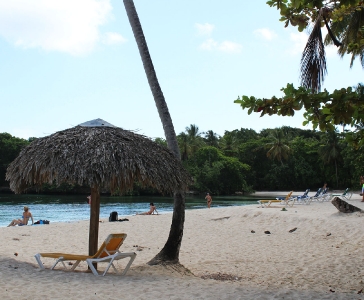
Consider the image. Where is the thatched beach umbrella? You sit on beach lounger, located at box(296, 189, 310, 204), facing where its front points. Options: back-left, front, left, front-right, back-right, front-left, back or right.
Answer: left

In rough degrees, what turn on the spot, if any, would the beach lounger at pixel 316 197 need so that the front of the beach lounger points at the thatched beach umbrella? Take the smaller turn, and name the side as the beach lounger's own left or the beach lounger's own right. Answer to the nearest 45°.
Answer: approximately 90° to the beach lounger's own left

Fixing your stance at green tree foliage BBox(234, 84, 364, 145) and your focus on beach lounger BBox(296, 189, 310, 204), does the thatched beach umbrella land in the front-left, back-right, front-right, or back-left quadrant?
front-left

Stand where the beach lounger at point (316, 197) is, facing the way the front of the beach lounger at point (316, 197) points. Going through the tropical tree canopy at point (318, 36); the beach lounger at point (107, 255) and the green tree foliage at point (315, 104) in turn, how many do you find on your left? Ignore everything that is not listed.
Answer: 3

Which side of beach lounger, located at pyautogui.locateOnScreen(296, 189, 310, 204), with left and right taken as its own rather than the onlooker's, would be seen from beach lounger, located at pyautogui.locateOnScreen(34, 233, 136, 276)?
left

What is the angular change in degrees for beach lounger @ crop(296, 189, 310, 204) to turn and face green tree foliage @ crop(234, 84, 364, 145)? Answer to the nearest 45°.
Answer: approximately 90° to its left

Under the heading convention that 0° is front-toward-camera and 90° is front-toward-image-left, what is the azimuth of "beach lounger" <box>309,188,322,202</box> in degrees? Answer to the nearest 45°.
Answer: approximately 90°

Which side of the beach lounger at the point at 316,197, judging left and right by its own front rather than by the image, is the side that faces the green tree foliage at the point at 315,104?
left

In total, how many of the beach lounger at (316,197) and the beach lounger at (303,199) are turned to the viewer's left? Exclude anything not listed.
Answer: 2

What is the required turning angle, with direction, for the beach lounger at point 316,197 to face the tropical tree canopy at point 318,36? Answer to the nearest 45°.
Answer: approximately 90° to its left

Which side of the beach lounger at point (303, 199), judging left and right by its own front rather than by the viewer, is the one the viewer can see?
left

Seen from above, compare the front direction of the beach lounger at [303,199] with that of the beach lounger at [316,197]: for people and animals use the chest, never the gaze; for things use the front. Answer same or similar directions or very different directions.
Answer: same or similar directions
